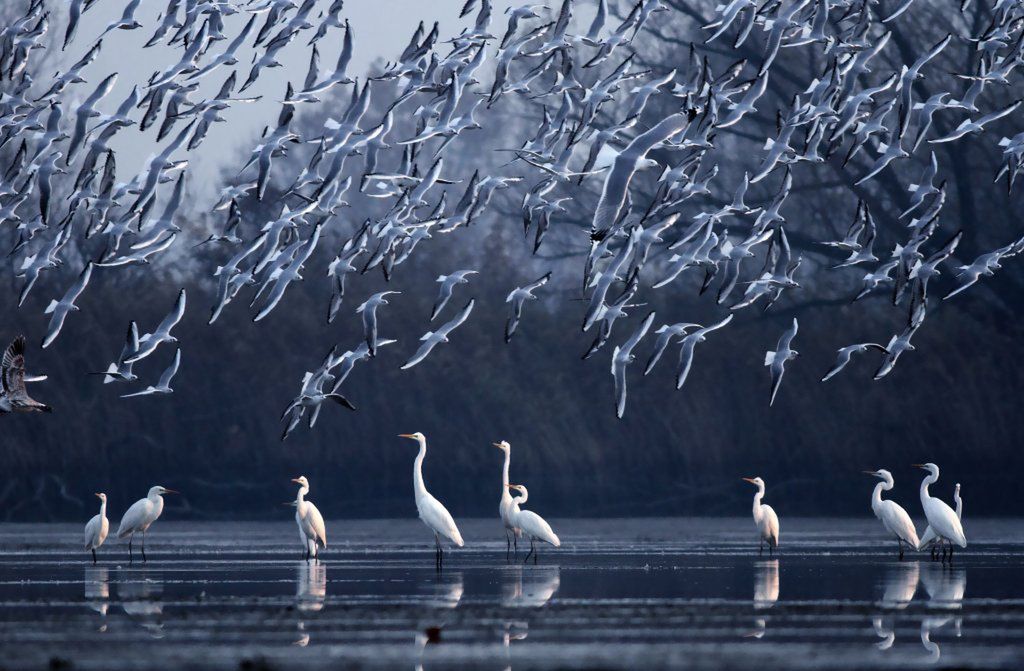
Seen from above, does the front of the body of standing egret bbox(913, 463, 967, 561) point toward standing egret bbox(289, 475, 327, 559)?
yes

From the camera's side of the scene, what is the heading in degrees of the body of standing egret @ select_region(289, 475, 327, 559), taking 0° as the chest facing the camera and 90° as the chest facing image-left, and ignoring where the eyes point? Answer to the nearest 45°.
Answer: approximately 45°

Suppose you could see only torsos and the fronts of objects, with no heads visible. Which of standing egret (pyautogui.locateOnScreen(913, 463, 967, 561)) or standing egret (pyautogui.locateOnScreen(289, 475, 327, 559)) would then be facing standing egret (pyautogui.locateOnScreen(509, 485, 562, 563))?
standing egret (pyautogui.locateOnScreen(913, 463, 967, 561))

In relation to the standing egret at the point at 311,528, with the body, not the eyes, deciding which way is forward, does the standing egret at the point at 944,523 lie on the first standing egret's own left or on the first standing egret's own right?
on the first standing egret's own left

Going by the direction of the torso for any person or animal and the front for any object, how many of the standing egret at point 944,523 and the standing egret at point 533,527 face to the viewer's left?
2

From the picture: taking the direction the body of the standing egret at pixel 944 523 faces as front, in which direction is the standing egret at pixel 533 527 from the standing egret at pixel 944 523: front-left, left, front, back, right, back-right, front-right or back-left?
front

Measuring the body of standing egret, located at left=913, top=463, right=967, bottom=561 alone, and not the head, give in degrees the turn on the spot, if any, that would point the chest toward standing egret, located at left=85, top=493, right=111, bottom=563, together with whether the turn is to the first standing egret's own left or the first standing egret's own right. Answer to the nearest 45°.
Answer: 0° — it already faces it

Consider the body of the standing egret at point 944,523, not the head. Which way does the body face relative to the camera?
to the viewer's left

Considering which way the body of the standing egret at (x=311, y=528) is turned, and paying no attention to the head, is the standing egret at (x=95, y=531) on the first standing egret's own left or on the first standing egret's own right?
on the first standing egret's own right

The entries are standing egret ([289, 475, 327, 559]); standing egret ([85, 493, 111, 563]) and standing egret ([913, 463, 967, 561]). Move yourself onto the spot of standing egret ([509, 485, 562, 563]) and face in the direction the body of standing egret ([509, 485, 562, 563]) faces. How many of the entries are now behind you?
1

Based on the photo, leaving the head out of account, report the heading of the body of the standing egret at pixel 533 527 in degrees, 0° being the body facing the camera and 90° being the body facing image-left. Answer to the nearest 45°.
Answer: approximately 90°

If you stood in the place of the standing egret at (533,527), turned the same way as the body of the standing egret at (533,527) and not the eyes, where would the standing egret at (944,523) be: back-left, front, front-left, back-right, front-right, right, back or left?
back
